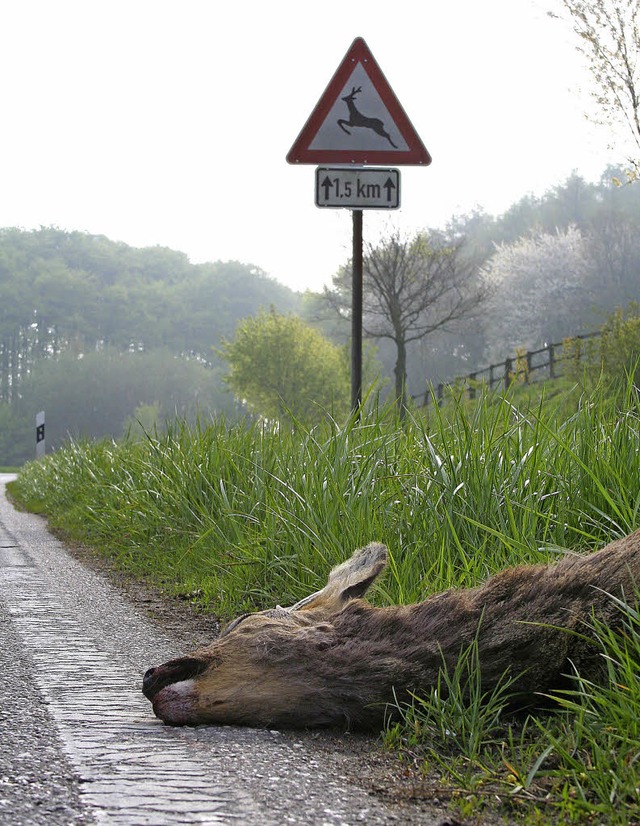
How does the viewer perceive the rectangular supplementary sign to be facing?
facing the viewer

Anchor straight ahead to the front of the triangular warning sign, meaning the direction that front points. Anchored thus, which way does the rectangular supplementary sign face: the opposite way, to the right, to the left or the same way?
the same way

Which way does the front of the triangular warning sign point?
toward the camera

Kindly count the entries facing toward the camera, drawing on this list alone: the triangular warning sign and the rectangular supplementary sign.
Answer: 2

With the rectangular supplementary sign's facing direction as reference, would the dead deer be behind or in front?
in front

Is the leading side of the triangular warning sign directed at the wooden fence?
no

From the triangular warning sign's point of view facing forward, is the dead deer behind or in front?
in front
